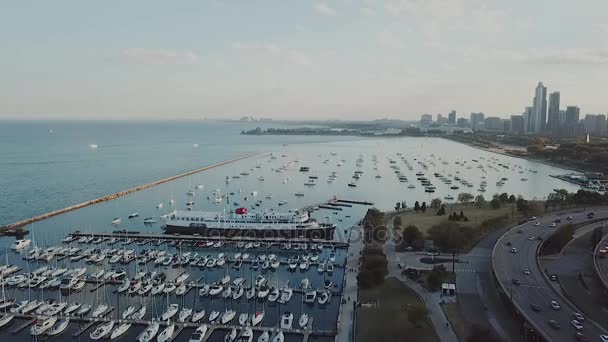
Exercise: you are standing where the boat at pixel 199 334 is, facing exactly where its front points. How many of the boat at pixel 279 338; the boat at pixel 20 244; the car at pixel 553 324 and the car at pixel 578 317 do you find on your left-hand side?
1

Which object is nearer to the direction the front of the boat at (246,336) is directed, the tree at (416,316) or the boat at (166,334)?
the tree

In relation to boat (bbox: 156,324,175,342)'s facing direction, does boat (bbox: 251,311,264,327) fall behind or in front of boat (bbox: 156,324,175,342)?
in front

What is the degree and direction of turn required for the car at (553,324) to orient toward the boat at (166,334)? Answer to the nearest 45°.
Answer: approximately 135° to its right

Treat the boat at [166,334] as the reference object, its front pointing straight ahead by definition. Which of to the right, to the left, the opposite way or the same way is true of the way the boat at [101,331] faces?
the same way

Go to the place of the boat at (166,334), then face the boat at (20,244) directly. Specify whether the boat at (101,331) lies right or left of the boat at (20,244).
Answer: left

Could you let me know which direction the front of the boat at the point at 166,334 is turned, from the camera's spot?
facing away from the viewer and to the right of the viewer

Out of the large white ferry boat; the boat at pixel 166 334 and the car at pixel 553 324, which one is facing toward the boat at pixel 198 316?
the boat at pixel 166 334

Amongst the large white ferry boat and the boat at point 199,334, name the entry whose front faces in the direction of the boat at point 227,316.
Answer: the boat at point 199,334

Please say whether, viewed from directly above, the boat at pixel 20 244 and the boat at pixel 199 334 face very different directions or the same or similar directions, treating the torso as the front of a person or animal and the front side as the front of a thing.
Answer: same or similar directions

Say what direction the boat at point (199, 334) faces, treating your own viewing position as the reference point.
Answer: facing away from the viewer and to the right of the viewer
